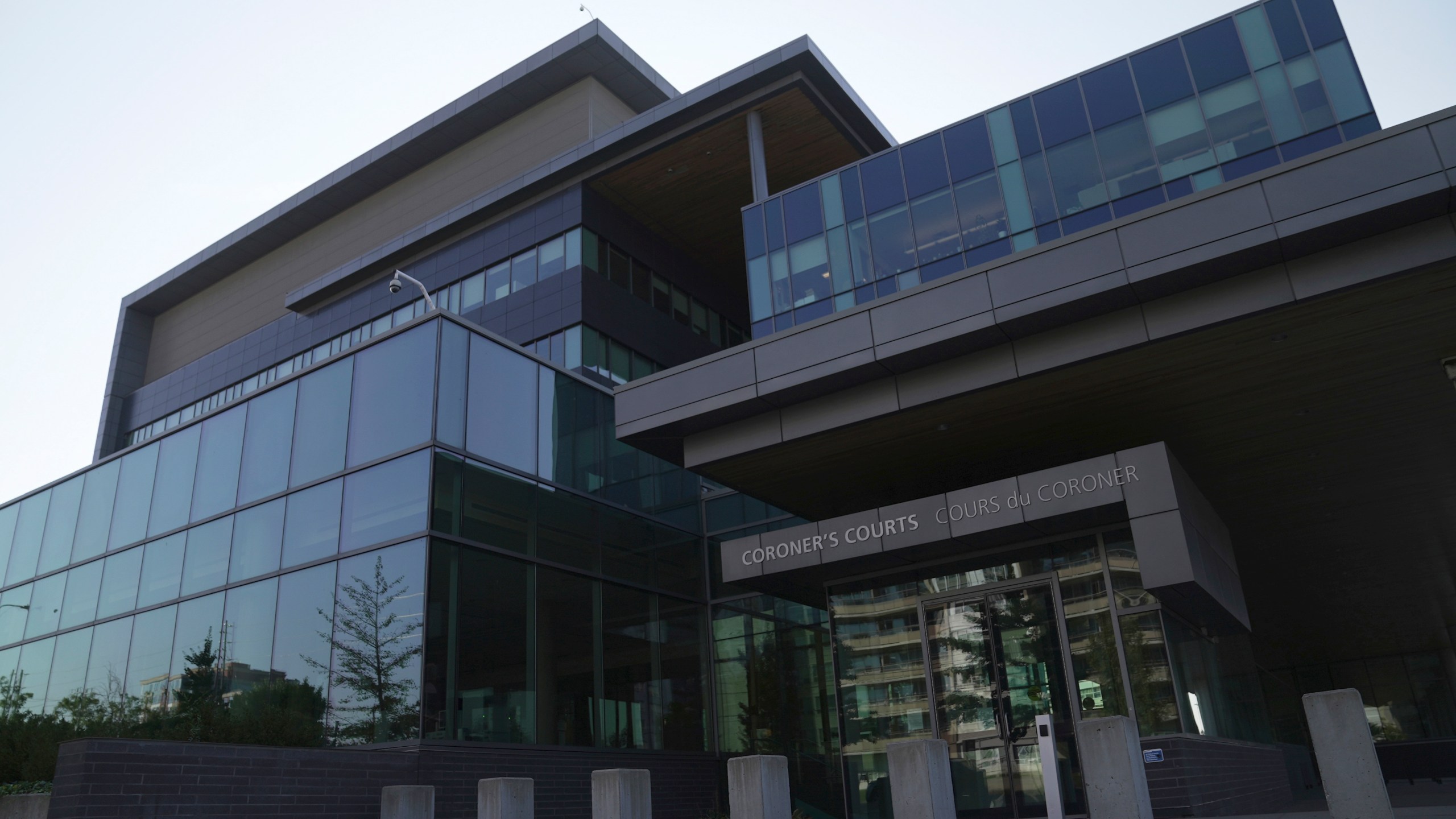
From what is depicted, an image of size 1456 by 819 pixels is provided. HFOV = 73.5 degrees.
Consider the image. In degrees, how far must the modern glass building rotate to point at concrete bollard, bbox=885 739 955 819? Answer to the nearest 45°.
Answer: approximately 45° to its left

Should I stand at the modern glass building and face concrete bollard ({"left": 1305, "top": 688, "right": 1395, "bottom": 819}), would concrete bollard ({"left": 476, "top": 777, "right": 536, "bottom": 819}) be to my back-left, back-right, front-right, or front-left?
front-right

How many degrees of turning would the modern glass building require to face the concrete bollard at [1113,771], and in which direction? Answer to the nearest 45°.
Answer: approximately 45° to its left

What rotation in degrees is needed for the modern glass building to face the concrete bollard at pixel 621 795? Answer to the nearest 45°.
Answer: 0° — it already faces it

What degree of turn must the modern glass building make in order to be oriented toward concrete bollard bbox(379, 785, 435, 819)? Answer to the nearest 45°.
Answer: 0° — it already faces it

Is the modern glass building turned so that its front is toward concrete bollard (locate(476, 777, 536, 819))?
yes

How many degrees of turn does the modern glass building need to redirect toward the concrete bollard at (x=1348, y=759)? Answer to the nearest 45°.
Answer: approximately 45° to its left

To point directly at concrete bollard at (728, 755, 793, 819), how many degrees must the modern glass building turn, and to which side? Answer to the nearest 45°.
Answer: approximately 45° to its left

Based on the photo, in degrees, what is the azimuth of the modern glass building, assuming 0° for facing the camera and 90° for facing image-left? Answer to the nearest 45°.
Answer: approximately 45°

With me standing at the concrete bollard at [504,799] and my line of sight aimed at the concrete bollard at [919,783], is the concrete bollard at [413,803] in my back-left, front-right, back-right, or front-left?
back-left
